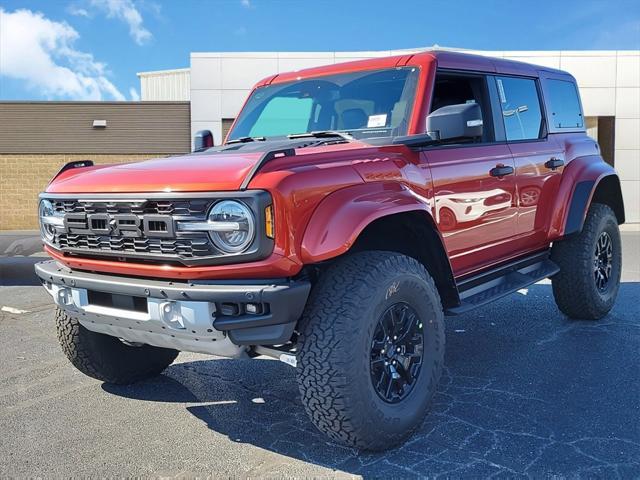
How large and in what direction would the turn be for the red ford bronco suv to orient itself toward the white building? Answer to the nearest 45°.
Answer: approximately 180°

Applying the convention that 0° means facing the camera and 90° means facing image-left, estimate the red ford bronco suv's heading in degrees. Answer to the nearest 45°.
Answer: approximately 45°
